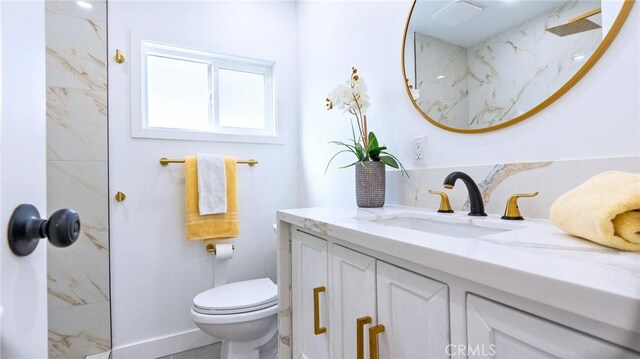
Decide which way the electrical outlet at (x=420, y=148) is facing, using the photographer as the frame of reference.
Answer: facing the viewer and to the left of the viewer

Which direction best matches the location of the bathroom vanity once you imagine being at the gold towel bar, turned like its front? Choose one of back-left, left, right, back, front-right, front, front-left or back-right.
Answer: front

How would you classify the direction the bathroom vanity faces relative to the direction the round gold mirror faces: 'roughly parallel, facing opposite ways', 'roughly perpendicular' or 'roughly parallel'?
roughly parallel

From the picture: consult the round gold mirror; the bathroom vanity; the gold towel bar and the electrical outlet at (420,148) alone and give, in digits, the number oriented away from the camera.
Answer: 0

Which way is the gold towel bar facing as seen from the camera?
toward the camera

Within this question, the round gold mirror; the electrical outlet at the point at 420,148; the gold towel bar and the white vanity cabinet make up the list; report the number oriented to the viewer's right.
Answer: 0

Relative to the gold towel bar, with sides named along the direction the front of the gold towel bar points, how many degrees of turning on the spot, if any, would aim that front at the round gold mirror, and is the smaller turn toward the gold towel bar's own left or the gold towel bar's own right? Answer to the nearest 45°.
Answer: approximately 45° to the gold towel bar's own left

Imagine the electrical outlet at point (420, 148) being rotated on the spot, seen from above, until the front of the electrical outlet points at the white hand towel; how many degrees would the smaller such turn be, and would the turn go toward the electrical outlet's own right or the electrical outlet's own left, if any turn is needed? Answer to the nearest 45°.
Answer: approximately 45° to the electrical outlet's own right

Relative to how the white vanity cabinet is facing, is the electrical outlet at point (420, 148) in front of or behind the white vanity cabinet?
behind

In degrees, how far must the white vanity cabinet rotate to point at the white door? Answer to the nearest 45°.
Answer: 0° — it already faces it
